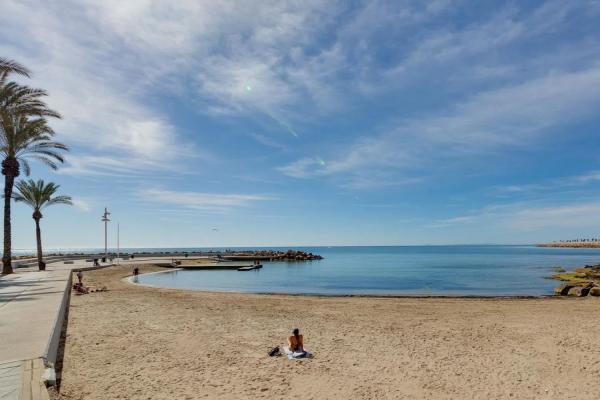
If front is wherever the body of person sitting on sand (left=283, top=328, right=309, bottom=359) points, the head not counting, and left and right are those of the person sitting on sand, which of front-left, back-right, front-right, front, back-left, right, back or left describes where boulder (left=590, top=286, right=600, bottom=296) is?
front-right

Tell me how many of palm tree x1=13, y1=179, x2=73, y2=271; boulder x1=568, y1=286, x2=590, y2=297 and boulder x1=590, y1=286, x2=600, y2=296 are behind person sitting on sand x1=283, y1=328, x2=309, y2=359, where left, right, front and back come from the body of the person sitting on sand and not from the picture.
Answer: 0

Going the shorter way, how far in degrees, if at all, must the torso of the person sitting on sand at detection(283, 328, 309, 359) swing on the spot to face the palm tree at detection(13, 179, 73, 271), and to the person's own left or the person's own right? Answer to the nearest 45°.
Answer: approximately 45° to the person's own left

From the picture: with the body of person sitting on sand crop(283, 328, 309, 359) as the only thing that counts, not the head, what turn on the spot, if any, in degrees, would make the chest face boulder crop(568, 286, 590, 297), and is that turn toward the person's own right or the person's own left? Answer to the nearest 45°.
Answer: approximately 45° to the person's own right

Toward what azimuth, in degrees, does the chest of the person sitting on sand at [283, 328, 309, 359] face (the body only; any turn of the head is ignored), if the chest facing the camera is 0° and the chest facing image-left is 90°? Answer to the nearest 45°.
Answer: approximately 180°
